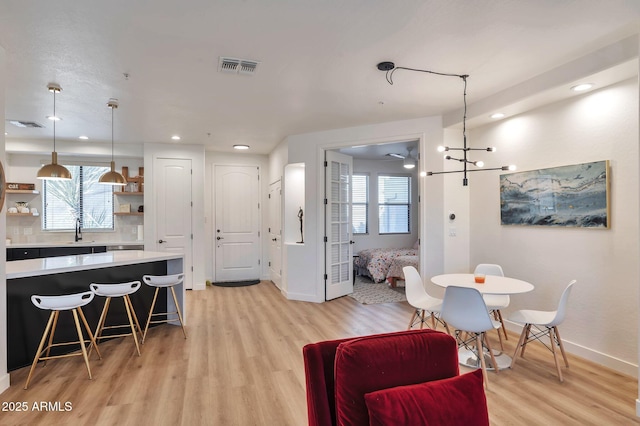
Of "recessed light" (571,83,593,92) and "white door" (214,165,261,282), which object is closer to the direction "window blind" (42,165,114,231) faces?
the recessed light

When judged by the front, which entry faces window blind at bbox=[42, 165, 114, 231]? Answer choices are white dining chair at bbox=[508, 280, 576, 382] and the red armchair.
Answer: the white dining chair

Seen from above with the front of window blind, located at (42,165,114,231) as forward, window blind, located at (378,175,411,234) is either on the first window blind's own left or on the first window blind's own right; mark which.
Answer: on the first window blind's own left

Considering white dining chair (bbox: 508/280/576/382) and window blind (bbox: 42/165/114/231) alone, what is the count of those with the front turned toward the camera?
1

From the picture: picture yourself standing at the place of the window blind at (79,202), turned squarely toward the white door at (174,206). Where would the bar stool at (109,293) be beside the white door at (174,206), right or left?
right

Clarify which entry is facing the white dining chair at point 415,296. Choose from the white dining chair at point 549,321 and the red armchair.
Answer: the white dining chair at point 549,321

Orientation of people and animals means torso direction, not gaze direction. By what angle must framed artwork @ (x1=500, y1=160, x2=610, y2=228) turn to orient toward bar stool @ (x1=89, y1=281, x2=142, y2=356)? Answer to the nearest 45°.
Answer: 0° — it already faces it

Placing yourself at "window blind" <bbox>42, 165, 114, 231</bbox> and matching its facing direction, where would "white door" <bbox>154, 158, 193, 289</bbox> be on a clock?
The white door is roughly at 10 o'clock from the window blind.

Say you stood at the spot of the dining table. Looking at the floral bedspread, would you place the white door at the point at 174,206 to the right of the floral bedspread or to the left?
left

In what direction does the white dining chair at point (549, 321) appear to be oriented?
to the viewer's left
